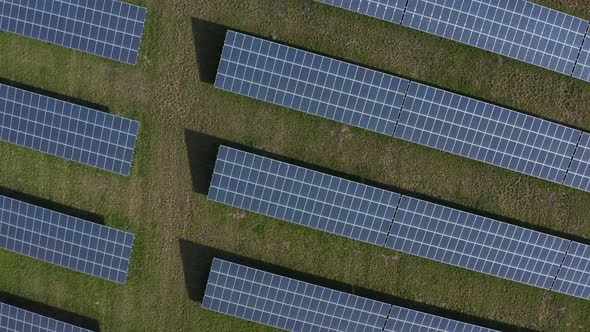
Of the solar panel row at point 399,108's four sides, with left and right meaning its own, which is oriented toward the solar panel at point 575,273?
left

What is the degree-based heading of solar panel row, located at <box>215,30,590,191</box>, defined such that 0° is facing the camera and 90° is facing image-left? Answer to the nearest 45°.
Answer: approximately 0°

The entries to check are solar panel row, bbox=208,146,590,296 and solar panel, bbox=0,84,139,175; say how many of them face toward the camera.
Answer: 2

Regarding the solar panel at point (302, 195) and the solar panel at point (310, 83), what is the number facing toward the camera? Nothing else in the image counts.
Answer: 2

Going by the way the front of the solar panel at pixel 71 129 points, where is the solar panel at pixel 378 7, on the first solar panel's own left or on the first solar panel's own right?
on the first solar panel's own left
